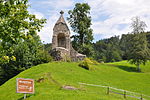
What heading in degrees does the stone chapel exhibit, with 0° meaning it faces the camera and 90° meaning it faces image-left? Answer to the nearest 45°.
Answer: approximately 0°

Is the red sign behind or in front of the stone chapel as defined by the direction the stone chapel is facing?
in front

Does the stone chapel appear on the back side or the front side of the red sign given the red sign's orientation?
on the back side

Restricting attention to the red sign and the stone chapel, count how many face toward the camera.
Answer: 2
